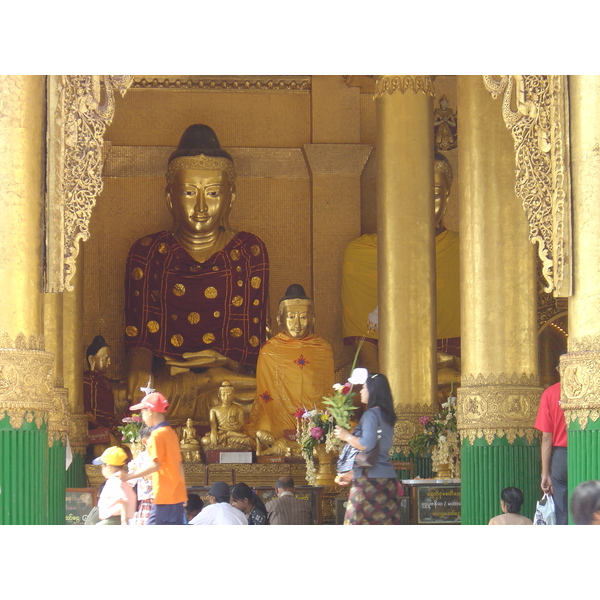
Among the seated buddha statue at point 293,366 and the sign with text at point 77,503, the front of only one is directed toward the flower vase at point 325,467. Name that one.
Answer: the seated buddha statue

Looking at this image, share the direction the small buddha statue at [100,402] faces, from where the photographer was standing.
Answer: facing the viewer and to the right of the viewer

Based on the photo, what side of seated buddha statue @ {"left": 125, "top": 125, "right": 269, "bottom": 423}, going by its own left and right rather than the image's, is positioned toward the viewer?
front

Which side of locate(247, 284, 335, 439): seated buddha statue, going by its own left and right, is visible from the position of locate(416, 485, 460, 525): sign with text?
front

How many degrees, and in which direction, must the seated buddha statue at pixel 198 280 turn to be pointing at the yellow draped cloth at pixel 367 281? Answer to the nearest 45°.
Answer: approximately 90° to its left

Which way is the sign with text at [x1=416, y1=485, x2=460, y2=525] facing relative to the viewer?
toward the camera

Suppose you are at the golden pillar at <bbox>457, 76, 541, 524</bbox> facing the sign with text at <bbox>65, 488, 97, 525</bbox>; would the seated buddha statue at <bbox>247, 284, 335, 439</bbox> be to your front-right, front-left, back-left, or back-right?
front-right

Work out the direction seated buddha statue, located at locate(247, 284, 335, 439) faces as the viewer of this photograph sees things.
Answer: facing the viewer

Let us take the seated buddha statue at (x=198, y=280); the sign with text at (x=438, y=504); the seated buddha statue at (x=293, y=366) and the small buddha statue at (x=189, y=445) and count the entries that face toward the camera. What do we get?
4
